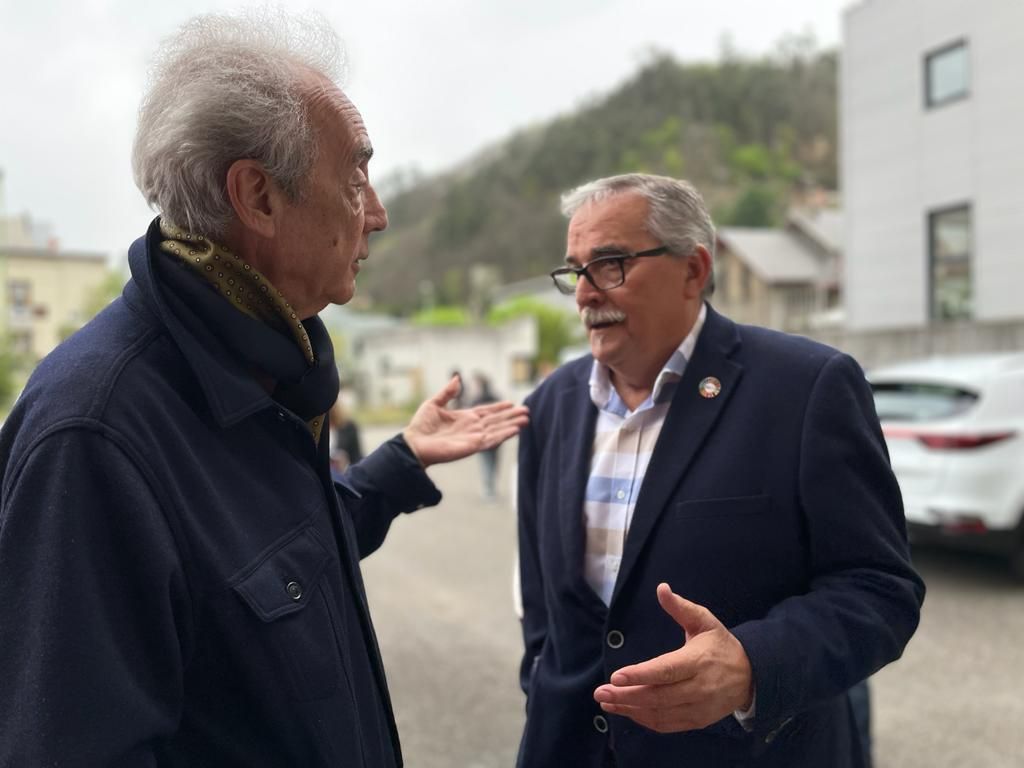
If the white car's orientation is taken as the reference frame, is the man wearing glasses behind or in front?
behind

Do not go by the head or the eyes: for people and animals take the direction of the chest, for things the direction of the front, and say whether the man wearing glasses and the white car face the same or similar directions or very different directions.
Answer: very different directions

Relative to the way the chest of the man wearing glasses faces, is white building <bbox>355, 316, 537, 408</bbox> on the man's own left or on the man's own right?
on the man's own right

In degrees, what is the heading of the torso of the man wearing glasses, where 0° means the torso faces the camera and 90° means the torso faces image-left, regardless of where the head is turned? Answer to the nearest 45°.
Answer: approximately 45°

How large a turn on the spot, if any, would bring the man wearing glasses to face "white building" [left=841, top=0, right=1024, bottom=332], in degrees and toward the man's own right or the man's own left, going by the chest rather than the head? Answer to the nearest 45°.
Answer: approximately 135° to the man's own right

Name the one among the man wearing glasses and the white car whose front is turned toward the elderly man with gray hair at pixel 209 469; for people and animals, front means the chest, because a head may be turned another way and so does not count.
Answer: the man wearing glasses

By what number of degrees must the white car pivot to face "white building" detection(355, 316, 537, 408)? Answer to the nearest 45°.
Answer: approximately 90° to its left

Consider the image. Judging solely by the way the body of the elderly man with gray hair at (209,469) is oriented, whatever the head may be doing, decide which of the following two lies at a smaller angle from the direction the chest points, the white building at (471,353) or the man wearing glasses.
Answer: the man wearing glasses

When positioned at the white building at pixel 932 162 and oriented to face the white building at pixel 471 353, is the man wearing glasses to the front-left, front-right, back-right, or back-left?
back-left

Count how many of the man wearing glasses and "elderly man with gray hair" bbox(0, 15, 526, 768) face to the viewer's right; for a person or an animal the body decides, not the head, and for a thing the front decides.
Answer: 1

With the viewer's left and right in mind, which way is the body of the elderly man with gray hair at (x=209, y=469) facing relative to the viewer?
facing to the right of the viewer

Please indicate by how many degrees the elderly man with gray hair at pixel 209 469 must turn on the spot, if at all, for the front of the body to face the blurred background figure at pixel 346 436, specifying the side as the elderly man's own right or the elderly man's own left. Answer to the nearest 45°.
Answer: approximately 90° to the elderly man's own left

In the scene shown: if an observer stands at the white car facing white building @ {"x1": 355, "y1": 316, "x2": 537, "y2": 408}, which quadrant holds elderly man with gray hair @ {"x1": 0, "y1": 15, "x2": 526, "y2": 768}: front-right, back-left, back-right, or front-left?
back-left

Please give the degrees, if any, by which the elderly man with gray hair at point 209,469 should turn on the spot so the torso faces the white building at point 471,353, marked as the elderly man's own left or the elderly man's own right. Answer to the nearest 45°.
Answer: approximately 90° to the elderly man's own left
